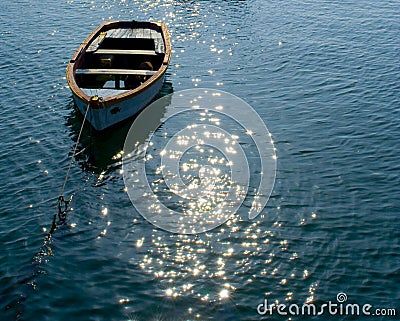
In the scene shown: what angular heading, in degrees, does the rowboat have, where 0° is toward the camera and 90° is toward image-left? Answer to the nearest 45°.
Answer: approximately 45°
